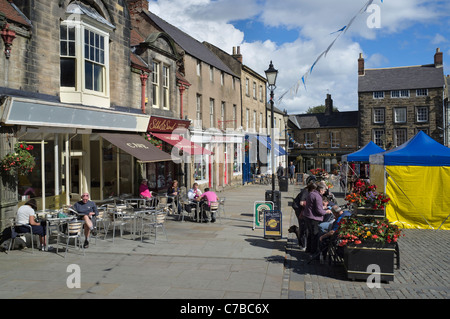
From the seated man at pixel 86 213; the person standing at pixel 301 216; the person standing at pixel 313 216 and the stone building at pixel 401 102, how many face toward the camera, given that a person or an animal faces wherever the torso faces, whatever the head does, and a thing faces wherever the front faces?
2

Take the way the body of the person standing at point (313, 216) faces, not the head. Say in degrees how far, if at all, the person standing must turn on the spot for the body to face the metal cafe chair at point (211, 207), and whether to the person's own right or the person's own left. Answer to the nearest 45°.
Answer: approximately 135° to the person's own left

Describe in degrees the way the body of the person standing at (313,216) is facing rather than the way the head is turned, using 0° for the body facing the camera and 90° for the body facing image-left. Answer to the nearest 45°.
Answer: approximately 270°

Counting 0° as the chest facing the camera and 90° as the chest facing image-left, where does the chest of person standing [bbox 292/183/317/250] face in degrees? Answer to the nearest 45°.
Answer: approximately 270°

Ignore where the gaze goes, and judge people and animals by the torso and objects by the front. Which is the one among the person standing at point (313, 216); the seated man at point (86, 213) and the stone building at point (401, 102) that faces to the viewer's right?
the person standing

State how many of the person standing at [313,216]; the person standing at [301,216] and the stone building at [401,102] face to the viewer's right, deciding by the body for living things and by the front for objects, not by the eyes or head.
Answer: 2

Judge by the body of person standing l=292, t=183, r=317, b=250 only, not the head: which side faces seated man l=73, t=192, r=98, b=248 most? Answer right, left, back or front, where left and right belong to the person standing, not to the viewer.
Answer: back

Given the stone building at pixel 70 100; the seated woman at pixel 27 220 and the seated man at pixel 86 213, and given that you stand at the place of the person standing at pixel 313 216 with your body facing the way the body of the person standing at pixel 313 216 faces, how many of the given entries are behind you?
3

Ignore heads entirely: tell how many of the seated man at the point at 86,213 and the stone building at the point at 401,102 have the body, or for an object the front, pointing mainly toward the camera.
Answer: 2

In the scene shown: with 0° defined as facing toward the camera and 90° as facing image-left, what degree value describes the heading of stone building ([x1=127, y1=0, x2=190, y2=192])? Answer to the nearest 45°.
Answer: approximately 315°

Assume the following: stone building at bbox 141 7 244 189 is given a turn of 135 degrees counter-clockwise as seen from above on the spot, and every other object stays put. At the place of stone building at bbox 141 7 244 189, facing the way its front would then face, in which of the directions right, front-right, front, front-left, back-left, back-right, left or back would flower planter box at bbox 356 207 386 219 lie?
back

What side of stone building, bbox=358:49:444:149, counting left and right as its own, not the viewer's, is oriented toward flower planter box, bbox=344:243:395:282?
front
